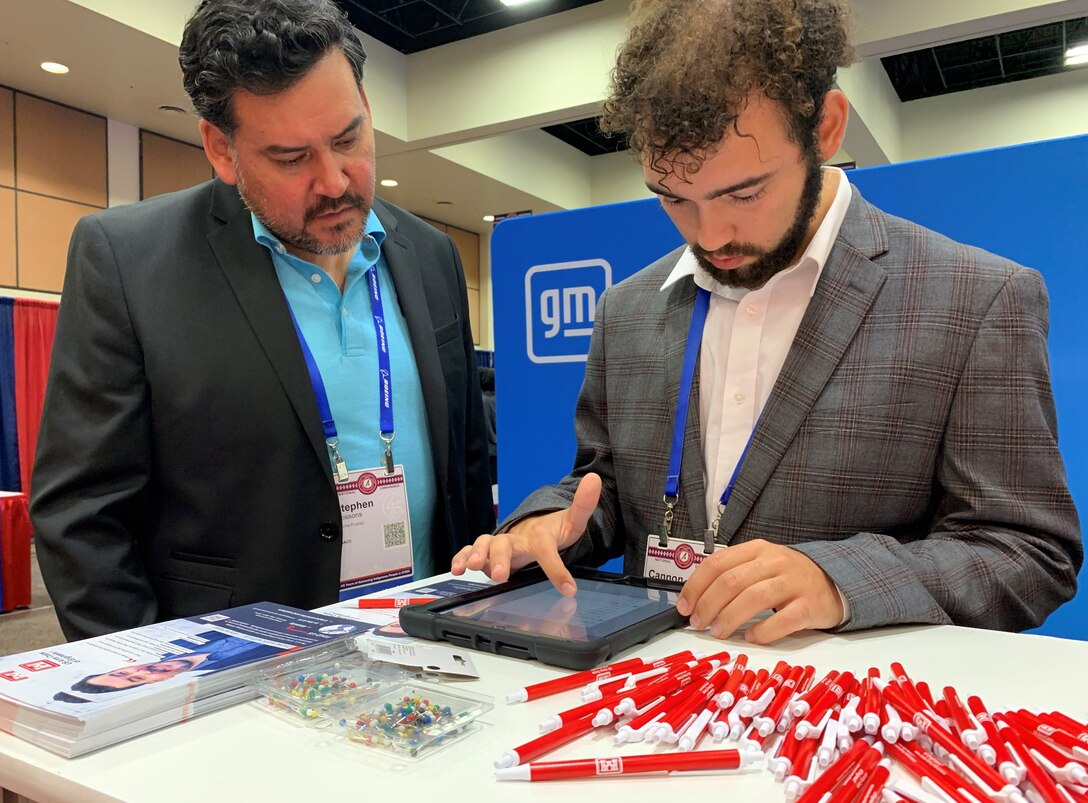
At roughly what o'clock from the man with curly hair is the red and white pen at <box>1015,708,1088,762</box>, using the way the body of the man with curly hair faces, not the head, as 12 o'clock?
The red and white pen is roughly at 10 o'clock from the man with curly hair.

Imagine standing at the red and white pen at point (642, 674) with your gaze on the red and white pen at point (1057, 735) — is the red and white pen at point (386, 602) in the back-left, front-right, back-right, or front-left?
back-left

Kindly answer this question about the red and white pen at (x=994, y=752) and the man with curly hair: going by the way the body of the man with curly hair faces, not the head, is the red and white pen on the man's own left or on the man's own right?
on the man's own left

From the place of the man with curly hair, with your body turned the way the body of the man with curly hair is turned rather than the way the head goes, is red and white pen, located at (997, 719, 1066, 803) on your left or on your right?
on your left

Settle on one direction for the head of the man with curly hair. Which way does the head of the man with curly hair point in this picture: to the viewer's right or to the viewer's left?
to the viewer's left

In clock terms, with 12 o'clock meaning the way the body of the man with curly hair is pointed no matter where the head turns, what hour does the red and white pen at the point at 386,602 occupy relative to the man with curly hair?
The red and white pen is roughly at 1 o'clock from the man with curly hair.

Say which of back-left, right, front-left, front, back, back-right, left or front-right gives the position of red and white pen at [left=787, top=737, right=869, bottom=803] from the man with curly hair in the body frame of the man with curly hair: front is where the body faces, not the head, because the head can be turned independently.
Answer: front-left

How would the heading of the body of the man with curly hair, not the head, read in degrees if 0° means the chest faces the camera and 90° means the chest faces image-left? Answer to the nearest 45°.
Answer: approximately 45°

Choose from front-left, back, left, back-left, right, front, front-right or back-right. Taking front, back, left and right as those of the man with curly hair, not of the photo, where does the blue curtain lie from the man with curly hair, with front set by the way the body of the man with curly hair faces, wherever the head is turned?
right
